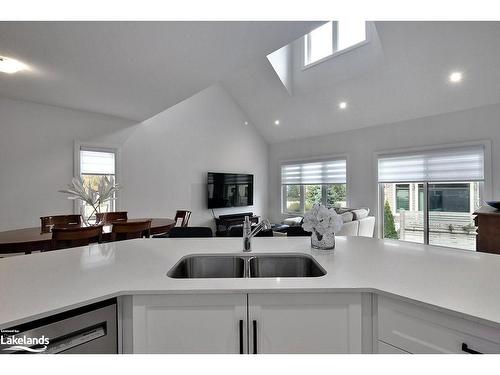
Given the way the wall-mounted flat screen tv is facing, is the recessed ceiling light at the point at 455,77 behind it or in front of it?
in front

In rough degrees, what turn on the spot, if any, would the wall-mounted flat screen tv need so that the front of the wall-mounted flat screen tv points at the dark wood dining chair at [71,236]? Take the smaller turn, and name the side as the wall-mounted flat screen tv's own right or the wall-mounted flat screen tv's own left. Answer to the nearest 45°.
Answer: approximately 45° to the wall-mounted flat screen tv's own right

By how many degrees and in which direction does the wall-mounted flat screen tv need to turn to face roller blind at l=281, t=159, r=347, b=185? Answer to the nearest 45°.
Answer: approximately 45° to its left

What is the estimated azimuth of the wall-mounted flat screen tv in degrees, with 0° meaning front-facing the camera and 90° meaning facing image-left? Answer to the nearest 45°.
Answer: approximately 315°

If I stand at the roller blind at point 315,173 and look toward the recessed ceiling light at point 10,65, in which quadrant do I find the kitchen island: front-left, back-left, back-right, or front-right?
front-left

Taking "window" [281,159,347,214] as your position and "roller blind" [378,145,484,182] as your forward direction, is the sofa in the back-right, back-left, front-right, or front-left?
front-right

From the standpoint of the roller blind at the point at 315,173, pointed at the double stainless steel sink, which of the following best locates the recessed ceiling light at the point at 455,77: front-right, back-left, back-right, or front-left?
front-left

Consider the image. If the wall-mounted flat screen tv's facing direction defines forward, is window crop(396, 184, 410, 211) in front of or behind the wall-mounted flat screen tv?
in front

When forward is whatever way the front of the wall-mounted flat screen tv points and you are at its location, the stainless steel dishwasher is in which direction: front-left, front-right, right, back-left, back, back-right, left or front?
front-right

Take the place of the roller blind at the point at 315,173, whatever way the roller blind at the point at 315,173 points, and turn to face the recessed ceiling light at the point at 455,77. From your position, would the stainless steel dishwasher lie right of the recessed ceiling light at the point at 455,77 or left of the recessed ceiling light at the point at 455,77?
right

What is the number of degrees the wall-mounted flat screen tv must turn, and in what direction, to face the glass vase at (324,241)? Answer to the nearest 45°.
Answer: approximately 45° to its right
